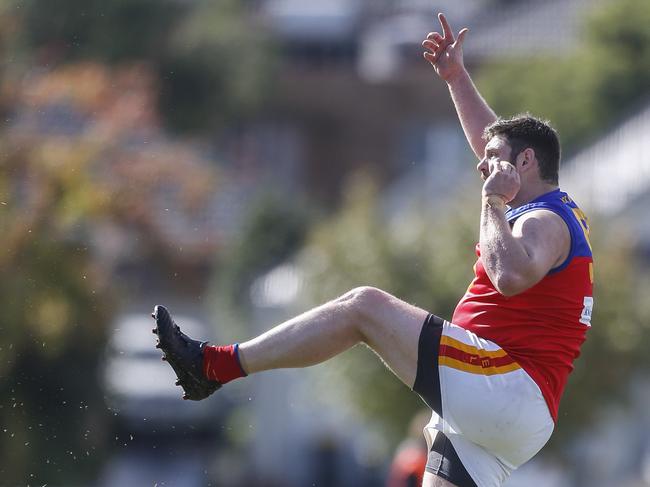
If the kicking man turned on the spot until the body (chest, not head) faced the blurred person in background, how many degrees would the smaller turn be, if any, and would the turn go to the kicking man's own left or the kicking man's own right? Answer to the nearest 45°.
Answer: approximately 90° to the kicking man's own right

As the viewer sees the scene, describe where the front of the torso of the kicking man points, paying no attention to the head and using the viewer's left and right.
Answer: facing to the left of the viewer

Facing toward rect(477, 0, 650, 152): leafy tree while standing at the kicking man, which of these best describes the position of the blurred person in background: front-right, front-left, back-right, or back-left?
front-left

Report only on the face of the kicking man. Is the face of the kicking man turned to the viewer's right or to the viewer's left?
to the viewer's left

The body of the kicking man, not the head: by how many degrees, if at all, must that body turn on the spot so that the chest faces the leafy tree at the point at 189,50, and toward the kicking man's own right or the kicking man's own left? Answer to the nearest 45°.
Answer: approximately 90° to the kicking man's own right

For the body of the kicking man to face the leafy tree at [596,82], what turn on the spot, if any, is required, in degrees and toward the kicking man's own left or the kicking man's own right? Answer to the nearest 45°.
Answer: approximately 90° to the kicking man's own right
